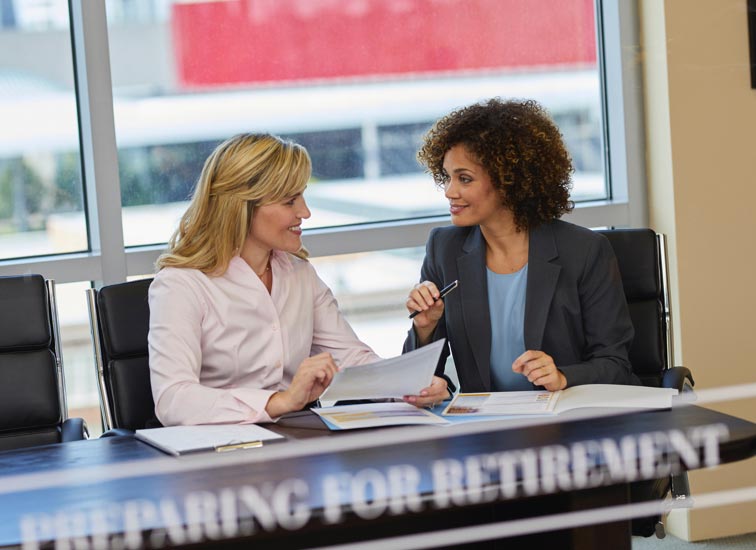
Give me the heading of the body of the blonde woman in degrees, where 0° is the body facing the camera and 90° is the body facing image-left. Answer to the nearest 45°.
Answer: approximately 315°

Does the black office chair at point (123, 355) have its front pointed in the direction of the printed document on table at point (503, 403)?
yes

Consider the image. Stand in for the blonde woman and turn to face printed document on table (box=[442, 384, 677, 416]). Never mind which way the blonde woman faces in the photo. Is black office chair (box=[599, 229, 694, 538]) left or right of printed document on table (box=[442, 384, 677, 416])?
left

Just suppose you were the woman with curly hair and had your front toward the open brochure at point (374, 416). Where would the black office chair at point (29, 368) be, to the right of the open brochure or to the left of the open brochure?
right

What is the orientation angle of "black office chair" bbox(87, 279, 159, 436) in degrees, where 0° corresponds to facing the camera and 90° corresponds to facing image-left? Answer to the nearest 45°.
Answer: approximately 315°

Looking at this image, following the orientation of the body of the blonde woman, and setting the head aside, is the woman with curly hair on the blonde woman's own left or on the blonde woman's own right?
on the blonde woman's own left
